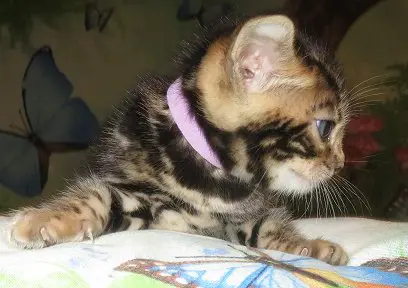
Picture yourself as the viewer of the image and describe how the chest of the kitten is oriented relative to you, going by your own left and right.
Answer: facing the viewer and to the right of the viewer
